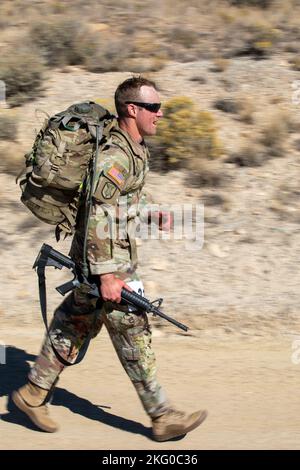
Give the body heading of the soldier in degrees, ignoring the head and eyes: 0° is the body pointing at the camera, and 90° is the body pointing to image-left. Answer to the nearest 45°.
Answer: approximately 270°

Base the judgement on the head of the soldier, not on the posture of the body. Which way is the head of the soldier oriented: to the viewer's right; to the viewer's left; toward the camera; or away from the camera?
to the viewer's right

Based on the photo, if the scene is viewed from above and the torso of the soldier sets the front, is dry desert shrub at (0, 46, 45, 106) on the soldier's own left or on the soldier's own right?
on the soldier's own left

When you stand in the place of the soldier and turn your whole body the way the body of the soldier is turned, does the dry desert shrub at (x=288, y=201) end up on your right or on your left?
on your left

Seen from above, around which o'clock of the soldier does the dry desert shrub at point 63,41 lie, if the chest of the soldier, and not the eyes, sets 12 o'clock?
The dry desert shrub is roughly at 9 o'clock from the soldier.

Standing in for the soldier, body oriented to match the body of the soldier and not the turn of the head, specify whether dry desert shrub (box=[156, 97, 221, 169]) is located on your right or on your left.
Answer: on your left
